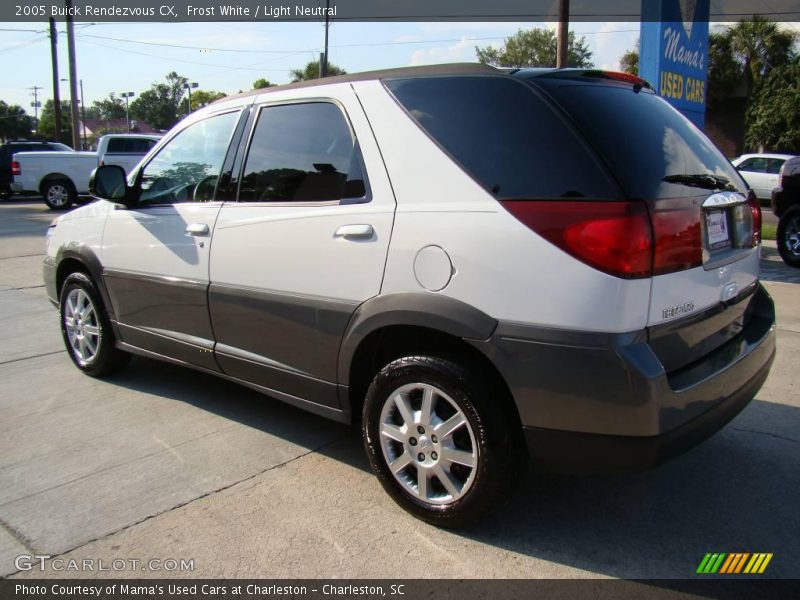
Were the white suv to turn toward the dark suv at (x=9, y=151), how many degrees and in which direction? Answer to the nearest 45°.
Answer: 0° — it already faces it

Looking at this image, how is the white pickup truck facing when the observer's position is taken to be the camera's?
facing to the right of the viewer

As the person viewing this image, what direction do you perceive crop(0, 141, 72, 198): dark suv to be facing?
facing to the right of the viewer

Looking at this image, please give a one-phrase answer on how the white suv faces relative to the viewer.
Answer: facing away from the viewer and to the left of the viewer

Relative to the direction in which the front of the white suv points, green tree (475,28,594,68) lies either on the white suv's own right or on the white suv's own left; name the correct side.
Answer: on the white suv's own right

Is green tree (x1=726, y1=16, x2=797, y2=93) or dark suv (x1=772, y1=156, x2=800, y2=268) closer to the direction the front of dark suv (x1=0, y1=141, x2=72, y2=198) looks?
the green tree

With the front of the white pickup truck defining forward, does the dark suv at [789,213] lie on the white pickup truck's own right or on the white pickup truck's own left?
on the white pickup truck's own right
